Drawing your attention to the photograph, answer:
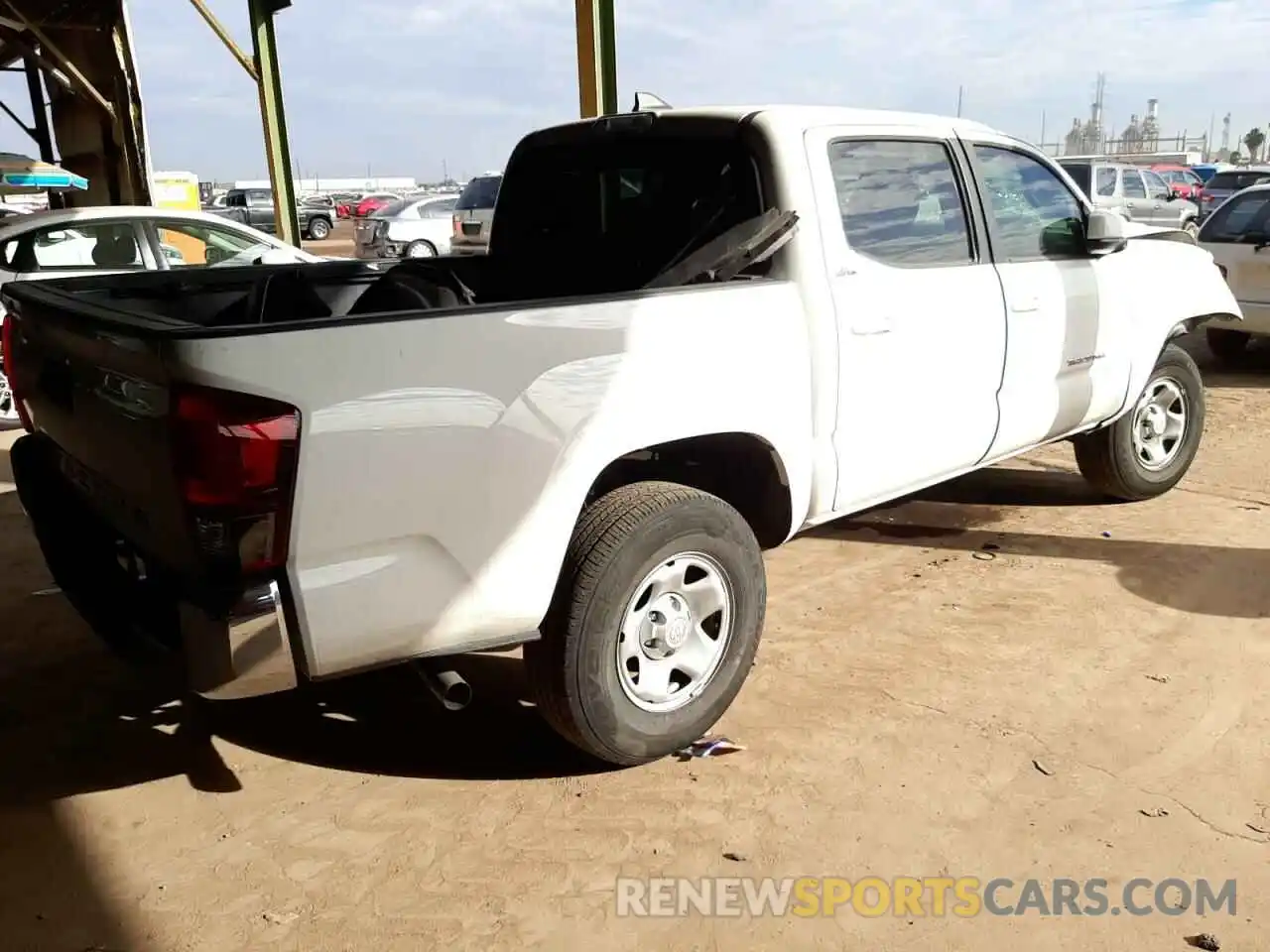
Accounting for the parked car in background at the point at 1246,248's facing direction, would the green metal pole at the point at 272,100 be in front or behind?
behind

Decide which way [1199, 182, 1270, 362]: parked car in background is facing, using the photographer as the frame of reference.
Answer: facing to the right of the viewer

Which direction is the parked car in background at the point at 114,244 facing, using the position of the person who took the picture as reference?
facing to the right of the viewer

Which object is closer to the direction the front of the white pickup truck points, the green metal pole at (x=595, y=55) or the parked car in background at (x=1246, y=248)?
the parked car in background

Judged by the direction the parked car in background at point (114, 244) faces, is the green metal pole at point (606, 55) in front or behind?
in front

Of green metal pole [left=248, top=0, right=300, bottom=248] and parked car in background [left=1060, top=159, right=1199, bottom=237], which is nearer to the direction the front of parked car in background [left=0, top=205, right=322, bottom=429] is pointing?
the parked car in background

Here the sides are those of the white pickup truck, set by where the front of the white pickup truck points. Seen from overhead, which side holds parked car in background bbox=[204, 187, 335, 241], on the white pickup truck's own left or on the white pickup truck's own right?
on the white pickup truck's own left

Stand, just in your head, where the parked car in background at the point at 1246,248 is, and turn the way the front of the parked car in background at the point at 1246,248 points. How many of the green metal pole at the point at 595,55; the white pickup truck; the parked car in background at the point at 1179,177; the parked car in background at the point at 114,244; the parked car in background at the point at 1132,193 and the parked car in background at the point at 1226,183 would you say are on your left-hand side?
3

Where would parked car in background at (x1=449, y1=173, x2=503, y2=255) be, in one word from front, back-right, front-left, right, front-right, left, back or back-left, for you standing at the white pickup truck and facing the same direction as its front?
front-left

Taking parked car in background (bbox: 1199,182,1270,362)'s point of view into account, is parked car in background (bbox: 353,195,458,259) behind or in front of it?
behind

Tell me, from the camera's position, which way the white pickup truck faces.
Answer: facing away from the viewer and to the right of the viewer

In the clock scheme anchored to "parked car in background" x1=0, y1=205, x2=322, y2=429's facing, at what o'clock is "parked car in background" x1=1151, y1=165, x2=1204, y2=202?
"parked car in background" x1=1151, y1=165, x2=1204, y2=202 is roughly at 11 o'clock from "parked car in background" x1=0, y1=205, x2=322, y2=429.
